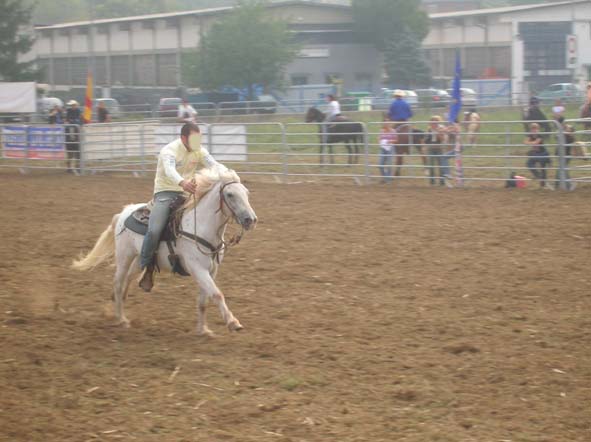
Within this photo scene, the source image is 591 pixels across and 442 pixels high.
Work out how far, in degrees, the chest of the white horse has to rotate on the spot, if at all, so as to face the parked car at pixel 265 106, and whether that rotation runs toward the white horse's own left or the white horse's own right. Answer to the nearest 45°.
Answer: approximately 135° to the white horse's own left

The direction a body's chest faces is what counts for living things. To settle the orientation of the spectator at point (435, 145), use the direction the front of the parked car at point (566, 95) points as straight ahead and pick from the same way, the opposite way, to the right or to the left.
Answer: to the left

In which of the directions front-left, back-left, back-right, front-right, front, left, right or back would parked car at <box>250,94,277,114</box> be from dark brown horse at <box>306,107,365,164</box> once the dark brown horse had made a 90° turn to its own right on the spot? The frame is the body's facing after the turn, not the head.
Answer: front

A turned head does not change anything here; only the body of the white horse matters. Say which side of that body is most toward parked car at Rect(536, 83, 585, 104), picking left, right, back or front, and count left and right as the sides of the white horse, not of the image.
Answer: left

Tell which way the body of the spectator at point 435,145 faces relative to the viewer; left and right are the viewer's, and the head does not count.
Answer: facing the viewer

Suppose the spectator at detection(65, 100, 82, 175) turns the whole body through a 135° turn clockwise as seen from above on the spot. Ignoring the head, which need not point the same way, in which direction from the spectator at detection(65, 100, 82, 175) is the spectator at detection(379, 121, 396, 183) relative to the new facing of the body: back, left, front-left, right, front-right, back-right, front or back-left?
back

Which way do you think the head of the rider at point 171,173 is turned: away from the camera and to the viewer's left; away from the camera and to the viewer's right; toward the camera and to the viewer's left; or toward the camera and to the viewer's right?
toward the camera and to the viewer's right

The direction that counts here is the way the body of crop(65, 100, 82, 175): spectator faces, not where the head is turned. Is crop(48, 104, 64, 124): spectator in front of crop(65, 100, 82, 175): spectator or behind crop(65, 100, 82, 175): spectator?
behind

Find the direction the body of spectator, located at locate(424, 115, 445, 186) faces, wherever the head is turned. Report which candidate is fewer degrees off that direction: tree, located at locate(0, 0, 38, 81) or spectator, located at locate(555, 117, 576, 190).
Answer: the spectator

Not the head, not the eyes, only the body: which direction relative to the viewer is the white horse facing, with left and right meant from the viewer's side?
facing the viewer and to the right of the viewer

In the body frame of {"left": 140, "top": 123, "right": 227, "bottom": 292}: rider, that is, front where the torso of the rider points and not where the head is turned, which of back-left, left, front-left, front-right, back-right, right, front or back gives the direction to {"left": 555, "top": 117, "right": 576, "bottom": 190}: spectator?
left

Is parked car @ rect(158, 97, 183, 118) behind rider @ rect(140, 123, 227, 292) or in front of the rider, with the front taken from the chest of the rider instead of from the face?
behind

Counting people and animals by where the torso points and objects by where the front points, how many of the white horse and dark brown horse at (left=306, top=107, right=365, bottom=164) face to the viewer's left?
1
